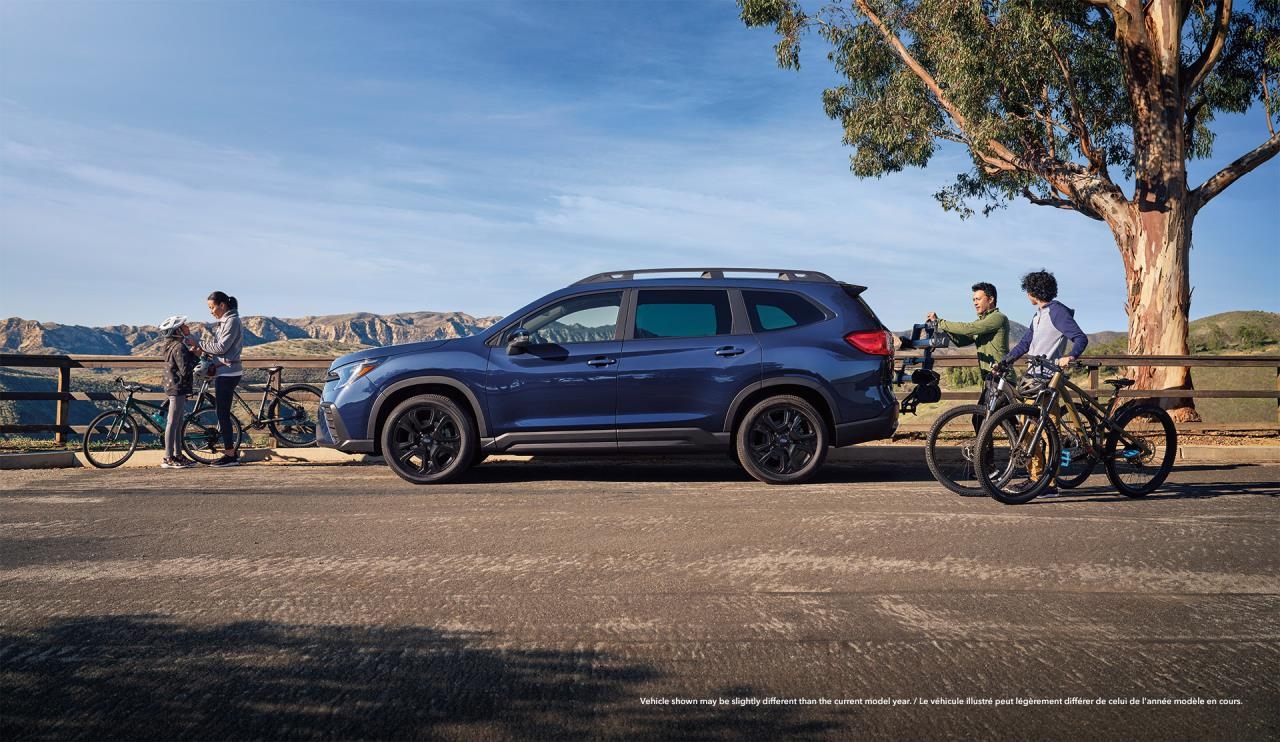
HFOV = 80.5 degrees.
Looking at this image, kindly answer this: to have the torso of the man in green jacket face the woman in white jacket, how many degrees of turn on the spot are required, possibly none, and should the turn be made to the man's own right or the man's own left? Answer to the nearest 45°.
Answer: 0° — they already face them

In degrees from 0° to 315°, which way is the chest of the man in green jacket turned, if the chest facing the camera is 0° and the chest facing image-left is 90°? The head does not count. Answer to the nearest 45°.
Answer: approximately 90°

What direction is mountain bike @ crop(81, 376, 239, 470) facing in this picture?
to the viewer's left

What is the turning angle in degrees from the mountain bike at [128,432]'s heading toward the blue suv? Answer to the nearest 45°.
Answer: approximately 135° to its left

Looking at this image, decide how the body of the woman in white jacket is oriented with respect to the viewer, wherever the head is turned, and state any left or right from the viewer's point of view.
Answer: facing to the left of the viewer

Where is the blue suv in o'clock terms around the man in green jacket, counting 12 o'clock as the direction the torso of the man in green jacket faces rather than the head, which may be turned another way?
The blue suv is roughly at 11 o'clock from the man in green jacket.

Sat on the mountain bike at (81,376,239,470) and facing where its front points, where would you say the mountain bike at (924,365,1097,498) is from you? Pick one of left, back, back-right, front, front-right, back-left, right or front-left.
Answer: back-left

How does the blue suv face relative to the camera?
to the viewer's left

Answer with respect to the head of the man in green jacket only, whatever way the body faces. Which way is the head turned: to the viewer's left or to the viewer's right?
to the viewer's left

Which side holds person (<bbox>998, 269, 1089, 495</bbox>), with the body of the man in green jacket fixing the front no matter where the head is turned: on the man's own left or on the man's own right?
on the man's own left

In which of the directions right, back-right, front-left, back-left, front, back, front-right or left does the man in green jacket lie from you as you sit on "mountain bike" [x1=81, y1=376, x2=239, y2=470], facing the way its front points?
back-left

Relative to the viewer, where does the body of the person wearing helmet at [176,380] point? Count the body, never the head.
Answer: to the viewer's right

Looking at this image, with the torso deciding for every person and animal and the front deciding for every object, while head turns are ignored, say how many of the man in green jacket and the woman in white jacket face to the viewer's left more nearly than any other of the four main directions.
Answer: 2

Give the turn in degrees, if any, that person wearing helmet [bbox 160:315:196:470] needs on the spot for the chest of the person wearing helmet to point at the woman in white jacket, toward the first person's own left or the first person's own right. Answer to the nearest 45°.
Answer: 0° — they already face them
